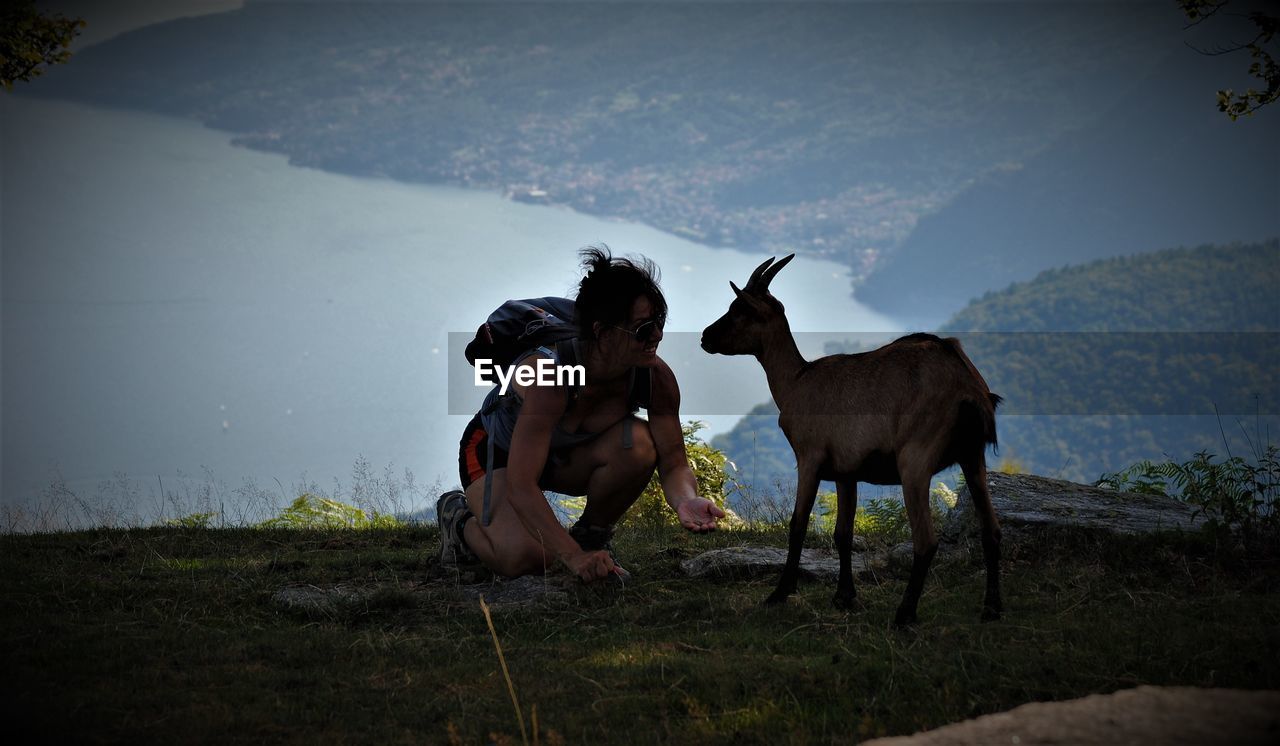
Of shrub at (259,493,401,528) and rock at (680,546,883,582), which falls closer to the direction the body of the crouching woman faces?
the rock

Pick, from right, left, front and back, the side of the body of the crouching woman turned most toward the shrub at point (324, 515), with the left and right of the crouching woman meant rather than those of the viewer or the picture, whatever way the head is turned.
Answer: back

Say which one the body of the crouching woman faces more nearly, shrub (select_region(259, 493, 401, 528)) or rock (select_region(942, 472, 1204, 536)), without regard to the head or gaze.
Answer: the rock

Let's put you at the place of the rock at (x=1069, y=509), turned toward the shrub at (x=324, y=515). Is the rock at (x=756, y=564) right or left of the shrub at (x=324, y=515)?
left

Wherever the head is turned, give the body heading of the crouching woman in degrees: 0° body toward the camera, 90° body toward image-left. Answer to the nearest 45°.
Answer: approximately 315°

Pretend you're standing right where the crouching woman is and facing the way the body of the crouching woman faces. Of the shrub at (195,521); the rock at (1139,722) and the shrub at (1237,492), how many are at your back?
1

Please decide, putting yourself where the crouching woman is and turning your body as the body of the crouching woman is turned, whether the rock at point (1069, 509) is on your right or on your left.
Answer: on your left

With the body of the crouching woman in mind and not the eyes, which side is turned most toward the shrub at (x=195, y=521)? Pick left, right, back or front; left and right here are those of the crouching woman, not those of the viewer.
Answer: back

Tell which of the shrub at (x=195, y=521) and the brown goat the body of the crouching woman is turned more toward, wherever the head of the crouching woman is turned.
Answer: the brown goat

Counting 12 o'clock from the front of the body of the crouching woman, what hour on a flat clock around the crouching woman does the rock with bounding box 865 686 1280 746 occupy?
The rock is roughly at 1 o'clock from the crouching woman.
